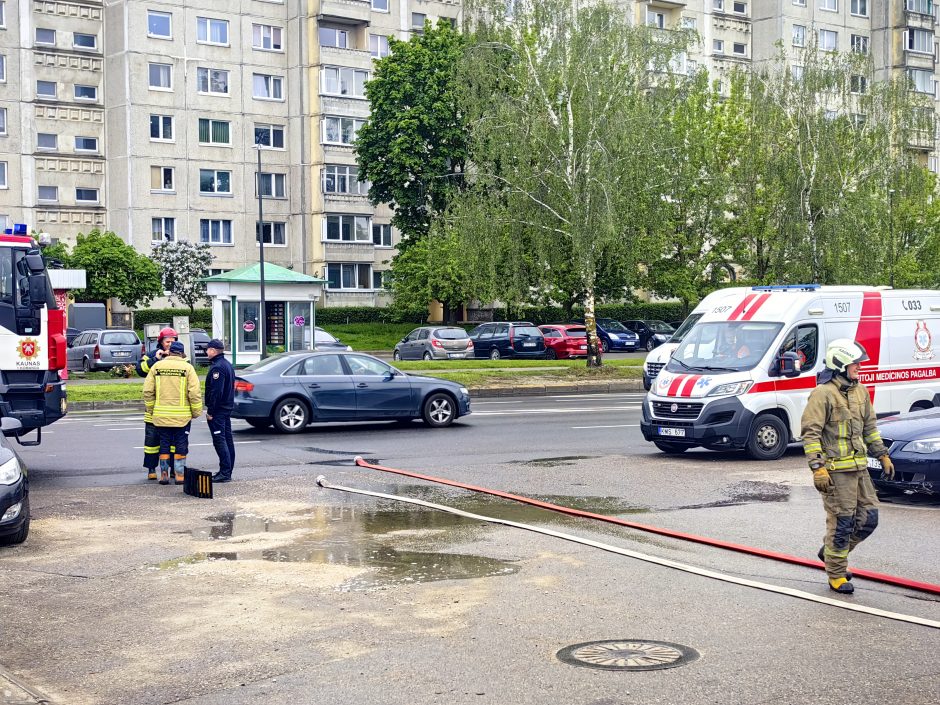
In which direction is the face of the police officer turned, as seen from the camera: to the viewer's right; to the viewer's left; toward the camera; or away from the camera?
to the viewer's left

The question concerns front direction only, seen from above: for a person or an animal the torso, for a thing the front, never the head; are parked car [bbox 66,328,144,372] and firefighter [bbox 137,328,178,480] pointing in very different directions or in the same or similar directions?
very different directions

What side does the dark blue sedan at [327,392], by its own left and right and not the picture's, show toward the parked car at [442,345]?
left

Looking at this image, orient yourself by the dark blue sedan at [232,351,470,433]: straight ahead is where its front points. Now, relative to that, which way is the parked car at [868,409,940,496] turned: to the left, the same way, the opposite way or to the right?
the opposite way

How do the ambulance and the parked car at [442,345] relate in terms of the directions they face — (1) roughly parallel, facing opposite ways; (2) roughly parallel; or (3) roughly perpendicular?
roughly perpendicular

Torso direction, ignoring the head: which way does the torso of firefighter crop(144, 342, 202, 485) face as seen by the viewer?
away from the camera

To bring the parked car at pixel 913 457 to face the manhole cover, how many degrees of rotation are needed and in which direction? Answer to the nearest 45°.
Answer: approximately 45° to its left

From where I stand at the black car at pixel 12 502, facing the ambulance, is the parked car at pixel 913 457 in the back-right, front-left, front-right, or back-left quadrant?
front-right

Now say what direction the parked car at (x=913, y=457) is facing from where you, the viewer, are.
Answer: facing the viewer and to the left of the viewer

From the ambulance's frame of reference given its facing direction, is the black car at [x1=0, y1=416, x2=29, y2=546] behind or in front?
in front

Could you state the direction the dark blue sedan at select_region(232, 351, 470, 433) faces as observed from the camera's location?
facing to the right of the viewer

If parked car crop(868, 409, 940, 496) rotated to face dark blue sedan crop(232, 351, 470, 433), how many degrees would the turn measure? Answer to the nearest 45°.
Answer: approximately 90° to its right

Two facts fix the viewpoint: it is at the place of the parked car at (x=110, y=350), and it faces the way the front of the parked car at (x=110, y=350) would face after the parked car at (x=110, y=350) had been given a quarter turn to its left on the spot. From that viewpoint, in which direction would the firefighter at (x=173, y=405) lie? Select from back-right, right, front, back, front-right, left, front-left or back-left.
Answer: front-left

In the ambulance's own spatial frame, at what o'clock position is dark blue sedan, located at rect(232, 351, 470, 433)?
The dark blue sedan is roughly at 2 o'clock from the ambulance.

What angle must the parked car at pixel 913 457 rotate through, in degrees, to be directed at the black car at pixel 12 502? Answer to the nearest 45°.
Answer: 0° — it already faces it

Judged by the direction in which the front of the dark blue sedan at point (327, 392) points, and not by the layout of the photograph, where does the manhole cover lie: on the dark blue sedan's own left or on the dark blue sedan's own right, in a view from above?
on the dark blue sedan's own right
